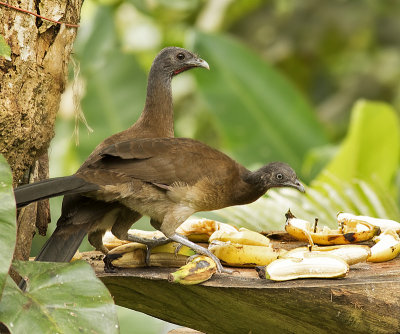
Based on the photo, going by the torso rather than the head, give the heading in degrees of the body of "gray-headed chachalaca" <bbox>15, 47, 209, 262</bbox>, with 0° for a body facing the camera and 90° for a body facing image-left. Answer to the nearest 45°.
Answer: approximately 270°

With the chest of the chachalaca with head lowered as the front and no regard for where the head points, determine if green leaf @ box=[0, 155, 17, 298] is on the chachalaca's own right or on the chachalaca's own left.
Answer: on the chachalaca's own right

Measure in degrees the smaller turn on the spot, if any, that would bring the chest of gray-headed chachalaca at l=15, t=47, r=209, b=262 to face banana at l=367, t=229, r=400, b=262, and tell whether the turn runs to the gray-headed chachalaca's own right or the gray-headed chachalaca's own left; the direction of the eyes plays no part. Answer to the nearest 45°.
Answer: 0° — it already faces it

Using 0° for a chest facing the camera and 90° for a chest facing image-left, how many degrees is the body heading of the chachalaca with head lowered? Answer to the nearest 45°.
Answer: approximately 270°

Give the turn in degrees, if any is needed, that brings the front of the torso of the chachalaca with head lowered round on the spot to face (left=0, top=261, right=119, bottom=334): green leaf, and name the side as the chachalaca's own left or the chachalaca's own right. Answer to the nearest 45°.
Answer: approximately 135° to the chachalaca's own right

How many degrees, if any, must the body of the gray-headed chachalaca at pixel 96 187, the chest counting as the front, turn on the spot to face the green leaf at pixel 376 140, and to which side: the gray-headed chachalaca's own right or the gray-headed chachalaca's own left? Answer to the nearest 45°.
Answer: approximately 45° to the gray-headed chachalaca's own left

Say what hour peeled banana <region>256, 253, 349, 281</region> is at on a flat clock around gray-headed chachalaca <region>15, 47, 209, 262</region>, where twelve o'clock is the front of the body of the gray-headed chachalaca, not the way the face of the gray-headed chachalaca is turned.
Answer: The peeled banana is roughly at 1 o'clock from the gray-headed chachalaca.

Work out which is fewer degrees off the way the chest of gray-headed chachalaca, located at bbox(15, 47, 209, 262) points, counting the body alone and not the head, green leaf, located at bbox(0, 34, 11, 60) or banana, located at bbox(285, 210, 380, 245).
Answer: the banana
